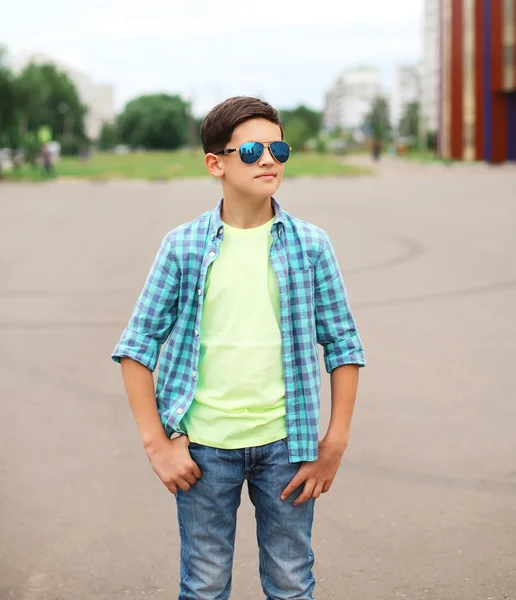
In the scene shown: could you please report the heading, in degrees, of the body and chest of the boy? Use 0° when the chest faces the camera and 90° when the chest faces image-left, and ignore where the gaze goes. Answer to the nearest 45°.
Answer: approximately 0°

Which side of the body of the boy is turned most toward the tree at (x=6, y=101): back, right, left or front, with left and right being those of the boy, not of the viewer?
back
